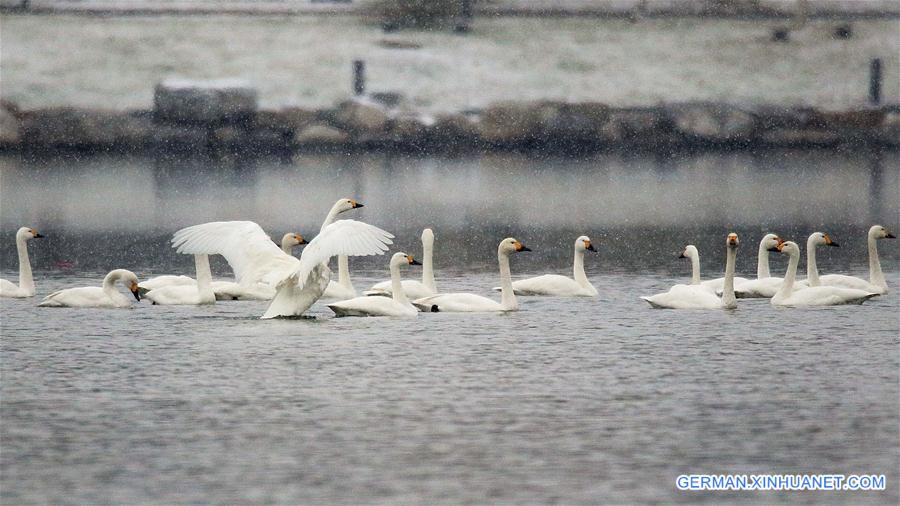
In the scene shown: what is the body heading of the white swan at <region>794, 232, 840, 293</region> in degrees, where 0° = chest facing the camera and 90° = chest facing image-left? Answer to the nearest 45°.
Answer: approximately 270°

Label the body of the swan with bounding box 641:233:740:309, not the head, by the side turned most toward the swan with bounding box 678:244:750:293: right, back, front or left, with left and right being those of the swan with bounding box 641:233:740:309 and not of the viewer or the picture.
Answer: left

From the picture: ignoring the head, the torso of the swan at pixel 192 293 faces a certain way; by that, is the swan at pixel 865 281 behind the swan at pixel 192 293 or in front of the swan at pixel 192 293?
in front

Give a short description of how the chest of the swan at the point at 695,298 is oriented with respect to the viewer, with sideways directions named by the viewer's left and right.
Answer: facing to the right of the viewer

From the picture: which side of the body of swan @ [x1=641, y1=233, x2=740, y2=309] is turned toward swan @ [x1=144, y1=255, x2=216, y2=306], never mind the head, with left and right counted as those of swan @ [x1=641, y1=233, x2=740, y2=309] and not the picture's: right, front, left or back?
back

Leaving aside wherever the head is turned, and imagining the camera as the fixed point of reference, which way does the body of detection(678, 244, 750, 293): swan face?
to the viewer's left

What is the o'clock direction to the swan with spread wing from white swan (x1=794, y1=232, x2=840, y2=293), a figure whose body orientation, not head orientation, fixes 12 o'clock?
The swan with spread wing is roughly at 5 o'clock from the white swan.

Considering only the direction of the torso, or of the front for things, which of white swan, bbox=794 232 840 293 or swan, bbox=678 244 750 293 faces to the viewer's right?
the white swan

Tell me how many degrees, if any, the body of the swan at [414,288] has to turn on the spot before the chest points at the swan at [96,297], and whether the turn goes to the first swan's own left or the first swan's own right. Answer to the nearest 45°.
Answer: approximately 180°

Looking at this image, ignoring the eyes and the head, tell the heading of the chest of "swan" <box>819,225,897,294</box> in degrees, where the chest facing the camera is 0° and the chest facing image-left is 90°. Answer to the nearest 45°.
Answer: approximately 270°

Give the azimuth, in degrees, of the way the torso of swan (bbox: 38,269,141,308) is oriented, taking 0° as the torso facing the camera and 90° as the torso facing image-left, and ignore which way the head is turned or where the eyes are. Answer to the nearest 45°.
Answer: approximately 270°

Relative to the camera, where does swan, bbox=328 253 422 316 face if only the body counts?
to the viewer's right

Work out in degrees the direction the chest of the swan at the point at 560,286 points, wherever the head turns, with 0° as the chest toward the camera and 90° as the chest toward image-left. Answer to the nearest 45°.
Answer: approximately 270°

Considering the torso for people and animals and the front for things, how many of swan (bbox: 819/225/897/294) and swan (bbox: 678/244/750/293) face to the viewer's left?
1

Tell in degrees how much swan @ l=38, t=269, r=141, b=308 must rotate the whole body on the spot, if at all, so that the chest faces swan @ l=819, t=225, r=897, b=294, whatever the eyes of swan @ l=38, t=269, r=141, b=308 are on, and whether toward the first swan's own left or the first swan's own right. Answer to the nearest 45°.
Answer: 0° — it already faces it
